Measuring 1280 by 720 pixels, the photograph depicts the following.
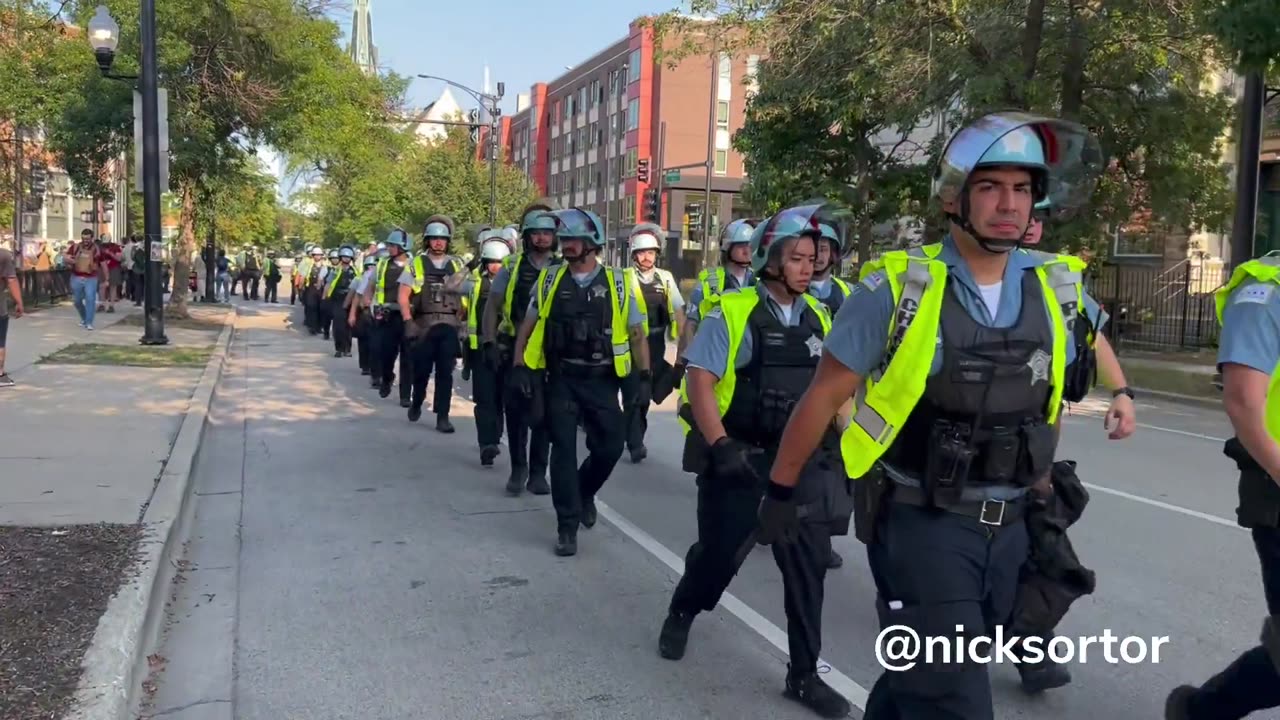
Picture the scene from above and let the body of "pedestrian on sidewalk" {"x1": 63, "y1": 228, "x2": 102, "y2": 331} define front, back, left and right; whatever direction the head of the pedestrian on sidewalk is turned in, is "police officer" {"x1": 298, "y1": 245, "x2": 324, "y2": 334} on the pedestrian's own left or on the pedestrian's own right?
on the pedestrian's own left

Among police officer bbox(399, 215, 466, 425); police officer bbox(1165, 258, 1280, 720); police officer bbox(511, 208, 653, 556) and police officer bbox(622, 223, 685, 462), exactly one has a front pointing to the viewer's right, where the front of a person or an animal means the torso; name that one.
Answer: police officer bbox(1165, 258, 1280, 720)

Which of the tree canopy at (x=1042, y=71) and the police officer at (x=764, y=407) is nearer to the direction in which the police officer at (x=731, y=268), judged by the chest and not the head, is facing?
the police officer

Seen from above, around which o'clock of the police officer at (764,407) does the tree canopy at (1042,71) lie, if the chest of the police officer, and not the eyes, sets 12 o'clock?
The tree canopy is roughly at 8 o'clock from the police officer.

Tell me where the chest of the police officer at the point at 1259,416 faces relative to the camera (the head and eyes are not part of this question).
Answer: to the viewer's right

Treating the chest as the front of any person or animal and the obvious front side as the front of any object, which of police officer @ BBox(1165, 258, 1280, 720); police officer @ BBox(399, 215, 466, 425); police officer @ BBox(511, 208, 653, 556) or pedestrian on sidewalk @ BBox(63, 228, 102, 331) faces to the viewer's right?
police officer @ BBox(1165, 258, 1280, 720)

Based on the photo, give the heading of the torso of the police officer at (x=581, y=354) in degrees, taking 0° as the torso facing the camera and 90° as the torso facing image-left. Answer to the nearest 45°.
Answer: approximately 0°

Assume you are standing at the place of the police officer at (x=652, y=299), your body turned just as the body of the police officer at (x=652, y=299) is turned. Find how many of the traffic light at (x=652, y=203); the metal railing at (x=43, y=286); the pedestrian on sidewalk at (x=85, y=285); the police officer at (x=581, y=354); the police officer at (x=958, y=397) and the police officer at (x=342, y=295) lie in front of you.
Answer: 2

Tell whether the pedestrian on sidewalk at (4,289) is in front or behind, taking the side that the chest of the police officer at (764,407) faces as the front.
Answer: behind

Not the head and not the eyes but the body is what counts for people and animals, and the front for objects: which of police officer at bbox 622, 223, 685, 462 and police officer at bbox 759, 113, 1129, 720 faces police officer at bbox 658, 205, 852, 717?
police officer at bbox 622, 223, 685, 462
